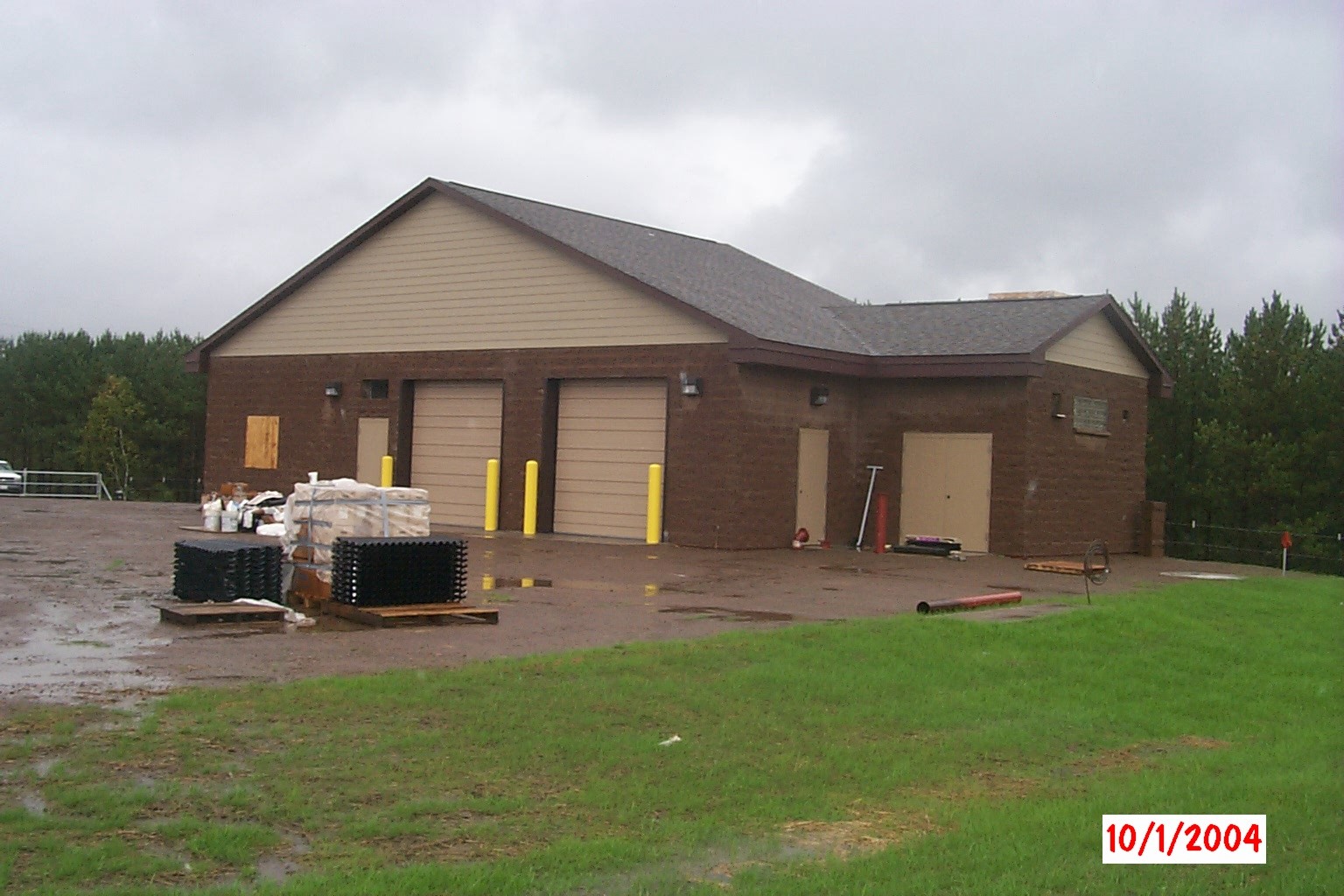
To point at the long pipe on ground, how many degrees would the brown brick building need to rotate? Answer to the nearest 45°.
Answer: approximately 45° to its left

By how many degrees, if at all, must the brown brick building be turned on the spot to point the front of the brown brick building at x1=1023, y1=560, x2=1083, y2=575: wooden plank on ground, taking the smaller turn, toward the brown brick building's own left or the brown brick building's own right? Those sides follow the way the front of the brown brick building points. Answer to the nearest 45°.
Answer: approximately 90° to the brown brick building's own left

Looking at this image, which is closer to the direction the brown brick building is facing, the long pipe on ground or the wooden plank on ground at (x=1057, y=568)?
the long pipe on ground

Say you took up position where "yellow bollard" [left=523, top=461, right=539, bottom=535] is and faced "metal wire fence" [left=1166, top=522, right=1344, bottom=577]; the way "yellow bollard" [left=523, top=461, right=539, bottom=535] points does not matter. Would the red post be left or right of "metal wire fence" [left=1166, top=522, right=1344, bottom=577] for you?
right

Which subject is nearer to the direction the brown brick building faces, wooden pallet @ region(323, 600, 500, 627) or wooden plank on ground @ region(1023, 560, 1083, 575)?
the wooden pallet

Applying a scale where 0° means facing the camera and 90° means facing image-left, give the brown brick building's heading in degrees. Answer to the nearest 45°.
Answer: approximately 45°
